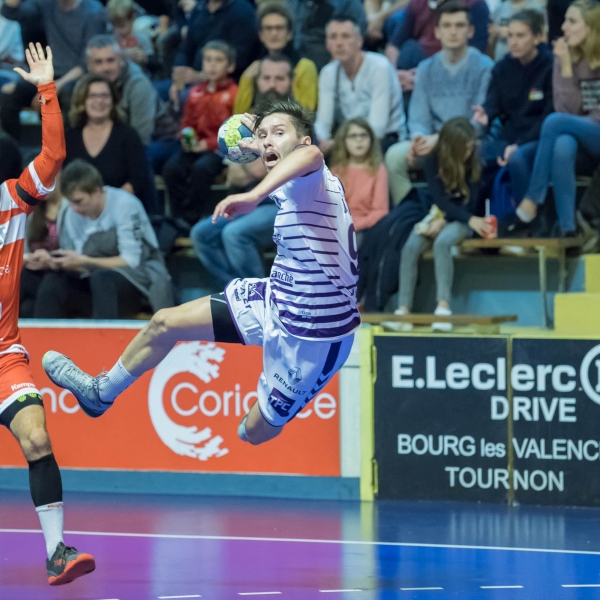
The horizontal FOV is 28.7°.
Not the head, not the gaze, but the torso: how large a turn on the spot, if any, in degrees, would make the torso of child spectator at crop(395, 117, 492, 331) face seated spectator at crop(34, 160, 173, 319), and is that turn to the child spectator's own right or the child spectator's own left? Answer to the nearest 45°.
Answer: approximately 45° to the child spectator's own right

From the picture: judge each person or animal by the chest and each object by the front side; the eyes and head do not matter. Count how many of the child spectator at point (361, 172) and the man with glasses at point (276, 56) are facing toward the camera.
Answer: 2

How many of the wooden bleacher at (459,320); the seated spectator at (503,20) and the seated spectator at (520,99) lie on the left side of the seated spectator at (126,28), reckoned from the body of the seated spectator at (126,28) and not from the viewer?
3

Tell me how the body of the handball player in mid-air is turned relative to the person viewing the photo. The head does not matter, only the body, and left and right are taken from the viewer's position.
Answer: facing to the left of the viewer

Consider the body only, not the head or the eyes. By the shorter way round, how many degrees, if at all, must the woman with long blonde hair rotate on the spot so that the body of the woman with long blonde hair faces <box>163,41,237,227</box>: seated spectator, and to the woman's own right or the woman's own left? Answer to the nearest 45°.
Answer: approximately 45° to the woman's own right

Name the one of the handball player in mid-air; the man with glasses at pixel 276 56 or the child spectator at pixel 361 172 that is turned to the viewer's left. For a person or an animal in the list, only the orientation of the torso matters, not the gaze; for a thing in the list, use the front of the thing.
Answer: the handball player in mid-air

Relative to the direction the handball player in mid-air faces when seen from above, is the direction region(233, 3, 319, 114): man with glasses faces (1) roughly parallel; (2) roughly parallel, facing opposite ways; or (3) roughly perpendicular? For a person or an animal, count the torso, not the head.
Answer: roughly perpendicular
